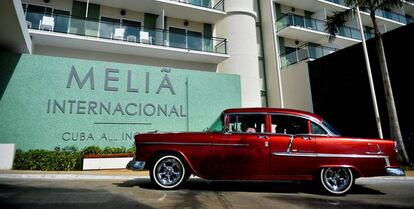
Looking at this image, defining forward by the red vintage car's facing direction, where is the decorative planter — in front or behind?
in front

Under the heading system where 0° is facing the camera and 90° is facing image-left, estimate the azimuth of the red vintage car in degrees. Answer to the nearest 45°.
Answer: approximately 90°

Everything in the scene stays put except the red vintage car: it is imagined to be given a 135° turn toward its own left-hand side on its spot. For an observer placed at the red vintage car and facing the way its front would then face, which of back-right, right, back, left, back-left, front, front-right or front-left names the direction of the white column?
back-left

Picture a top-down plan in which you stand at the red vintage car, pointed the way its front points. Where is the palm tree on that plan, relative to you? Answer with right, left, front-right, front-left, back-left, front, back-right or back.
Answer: back-right
